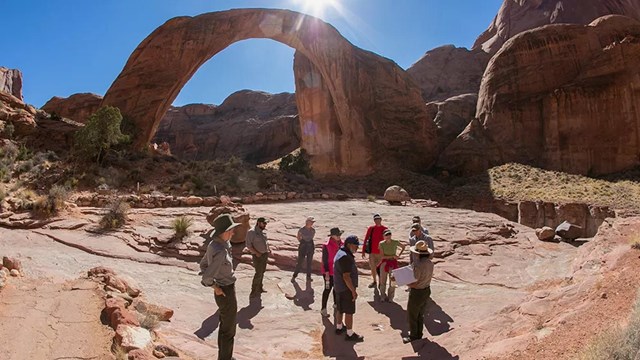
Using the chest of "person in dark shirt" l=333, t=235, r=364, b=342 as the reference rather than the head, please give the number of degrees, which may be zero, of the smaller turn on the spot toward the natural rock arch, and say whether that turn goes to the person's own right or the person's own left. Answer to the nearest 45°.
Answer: approximately 90° to the person's own left

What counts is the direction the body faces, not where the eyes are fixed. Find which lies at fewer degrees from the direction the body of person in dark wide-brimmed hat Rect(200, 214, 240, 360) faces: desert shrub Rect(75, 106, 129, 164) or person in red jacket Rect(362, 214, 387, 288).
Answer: the person in red jacket

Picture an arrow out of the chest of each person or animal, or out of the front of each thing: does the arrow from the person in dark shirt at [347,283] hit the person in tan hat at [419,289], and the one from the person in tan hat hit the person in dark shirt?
yes

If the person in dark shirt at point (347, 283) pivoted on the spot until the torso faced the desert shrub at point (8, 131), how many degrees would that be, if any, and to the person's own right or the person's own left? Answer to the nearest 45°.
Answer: approximately 135° to the person's own left

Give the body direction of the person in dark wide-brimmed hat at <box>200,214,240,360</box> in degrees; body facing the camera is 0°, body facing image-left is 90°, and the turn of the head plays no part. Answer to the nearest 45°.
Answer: approximately 270°

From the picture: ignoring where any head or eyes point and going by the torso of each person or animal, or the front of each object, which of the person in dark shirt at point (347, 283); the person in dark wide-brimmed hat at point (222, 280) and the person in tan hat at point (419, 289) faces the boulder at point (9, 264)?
the person in tan hat at point (419, 289)

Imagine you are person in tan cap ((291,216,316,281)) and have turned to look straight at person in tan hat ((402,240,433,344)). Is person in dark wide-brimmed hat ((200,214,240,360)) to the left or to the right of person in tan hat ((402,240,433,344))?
right

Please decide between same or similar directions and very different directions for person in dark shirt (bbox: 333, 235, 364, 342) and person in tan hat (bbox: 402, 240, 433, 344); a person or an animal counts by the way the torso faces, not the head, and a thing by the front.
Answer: very different directions

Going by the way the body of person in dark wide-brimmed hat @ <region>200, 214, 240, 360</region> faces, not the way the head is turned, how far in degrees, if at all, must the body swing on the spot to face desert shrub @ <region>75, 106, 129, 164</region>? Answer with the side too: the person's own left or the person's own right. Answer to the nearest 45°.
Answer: approximately 90° to the person's own left

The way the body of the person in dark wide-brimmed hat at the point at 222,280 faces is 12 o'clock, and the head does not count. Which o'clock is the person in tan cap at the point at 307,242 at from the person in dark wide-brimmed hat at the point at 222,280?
the person in tan cap at the point at 307,242 is roughly at 10 o'clock from the person in dark wide-brimmed hat at the point at 222,280.

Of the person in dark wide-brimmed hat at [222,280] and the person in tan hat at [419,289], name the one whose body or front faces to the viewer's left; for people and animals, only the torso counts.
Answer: the person in tan hat at [419,289]

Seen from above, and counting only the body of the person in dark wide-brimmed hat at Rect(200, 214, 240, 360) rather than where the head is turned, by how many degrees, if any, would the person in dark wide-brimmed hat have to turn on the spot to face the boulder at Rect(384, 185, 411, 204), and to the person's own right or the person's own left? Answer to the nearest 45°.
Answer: approximately 45° to the person's own left

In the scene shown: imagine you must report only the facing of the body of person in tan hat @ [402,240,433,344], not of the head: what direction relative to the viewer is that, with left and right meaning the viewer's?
facing to the left of the viewer

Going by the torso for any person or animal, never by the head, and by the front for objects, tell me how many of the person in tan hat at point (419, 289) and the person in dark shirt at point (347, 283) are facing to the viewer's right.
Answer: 1
